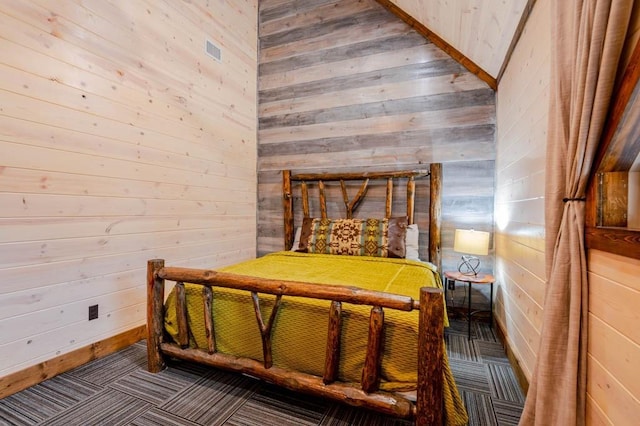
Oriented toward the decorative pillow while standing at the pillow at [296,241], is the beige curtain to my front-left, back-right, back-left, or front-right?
front-right

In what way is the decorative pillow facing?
toward the camera

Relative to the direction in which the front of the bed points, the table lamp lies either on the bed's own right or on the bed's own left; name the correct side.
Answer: on the bed's own left

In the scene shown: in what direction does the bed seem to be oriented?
toward the camera

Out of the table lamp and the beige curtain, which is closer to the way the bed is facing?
the beige curtain

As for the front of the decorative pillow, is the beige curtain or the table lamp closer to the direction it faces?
the beige curtain

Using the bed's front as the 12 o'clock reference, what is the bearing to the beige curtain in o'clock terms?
The beige curtain is roughly at 10 o'clock from the bed.
